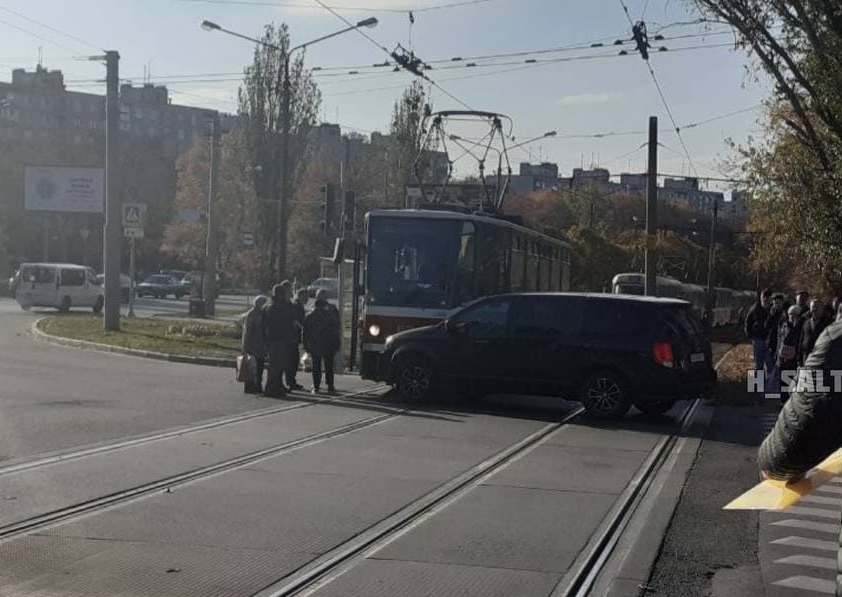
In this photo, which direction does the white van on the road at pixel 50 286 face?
to the viewer's right

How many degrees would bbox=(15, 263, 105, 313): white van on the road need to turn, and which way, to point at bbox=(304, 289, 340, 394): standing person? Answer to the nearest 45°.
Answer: approximately 90° to its right

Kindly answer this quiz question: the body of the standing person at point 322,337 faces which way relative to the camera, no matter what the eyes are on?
away from the camera

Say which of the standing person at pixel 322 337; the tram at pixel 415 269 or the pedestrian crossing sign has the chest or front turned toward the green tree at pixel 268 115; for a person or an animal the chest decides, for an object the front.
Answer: the standing person

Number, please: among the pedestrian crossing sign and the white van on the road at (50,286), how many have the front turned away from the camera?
0

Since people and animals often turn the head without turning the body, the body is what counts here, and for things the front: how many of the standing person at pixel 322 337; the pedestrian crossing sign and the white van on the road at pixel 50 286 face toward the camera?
1

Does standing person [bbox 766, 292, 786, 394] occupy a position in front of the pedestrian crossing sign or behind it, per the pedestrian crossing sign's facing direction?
in front

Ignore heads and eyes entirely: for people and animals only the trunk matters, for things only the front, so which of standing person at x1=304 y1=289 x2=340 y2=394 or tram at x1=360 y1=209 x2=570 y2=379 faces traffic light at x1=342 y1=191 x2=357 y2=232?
the standing person

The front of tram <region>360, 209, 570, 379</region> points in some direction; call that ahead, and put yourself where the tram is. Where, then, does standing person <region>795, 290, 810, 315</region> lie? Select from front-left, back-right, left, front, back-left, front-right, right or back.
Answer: back-left

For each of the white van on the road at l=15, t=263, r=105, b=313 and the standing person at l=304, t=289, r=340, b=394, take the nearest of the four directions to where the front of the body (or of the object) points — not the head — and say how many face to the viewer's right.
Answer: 1

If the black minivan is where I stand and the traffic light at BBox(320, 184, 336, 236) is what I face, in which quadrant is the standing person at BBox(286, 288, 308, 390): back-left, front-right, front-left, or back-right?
front-left

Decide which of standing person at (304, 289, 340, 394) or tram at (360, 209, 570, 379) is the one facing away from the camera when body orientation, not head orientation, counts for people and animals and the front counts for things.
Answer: the standing person

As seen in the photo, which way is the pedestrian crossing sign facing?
toward the camera

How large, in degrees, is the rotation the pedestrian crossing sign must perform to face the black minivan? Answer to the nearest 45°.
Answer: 0° — it already faces it

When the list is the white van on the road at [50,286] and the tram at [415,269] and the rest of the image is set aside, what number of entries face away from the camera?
0

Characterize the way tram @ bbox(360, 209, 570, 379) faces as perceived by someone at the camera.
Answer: facing the viewer and to the left of the viewer

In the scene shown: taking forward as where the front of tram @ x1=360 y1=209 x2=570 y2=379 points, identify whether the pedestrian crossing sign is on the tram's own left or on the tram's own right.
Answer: on the tram's own right
